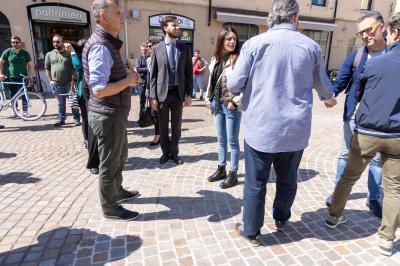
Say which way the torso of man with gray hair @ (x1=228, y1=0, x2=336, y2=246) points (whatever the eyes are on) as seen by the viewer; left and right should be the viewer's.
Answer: facing away from the viewer

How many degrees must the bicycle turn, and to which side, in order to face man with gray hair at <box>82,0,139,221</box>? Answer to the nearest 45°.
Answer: approximately 90° to its right

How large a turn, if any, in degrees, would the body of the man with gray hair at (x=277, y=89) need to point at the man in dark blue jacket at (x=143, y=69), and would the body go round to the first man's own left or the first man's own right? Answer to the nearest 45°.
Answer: approximately 45° to the first man's own left

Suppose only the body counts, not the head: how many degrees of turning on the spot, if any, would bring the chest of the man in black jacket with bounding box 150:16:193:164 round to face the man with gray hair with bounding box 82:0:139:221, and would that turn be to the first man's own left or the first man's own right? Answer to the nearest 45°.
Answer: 0° — they already face them

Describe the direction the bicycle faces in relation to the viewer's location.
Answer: facing to the right of the viewer

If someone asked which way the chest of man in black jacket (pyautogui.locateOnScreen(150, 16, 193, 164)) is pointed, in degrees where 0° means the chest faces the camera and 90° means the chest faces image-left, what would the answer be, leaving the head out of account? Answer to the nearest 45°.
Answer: approximately 0°

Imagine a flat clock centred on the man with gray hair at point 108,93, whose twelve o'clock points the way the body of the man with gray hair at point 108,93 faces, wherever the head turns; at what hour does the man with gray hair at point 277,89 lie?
the man with gray hair at point 277,89 is roughly at 1 o'clock from the man with gray hair at point 108,93.

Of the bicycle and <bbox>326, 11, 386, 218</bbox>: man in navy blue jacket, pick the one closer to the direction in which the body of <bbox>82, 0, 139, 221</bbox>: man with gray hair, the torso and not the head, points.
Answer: the man in navy blue jacket

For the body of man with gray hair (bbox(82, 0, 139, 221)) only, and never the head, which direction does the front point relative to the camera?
to the viewer's right

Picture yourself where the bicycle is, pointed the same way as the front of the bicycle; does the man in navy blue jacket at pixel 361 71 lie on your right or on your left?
on your right

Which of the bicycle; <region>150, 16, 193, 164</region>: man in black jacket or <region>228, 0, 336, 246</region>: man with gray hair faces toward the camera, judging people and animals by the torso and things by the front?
the man in black jacket

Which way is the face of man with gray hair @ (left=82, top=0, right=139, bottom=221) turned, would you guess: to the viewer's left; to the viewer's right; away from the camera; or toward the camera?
to the viewer's right
